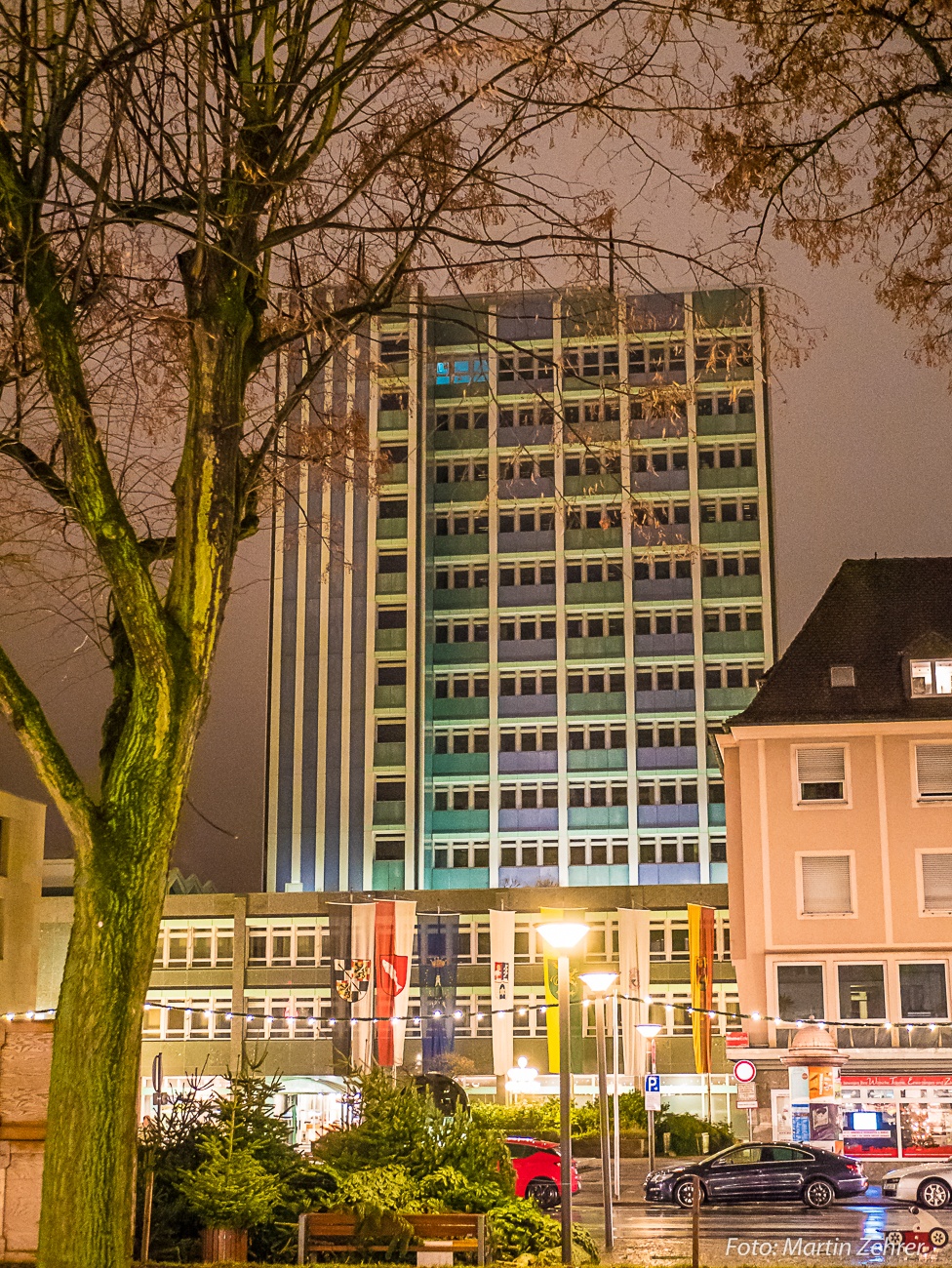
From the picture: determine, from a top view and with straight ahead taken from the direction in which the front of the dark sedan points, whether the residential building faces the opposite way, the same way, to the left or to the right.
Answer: to the left

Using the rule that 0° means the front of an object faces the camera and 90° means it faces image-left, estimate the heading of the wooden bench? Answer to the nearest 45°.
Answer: approximately 0°

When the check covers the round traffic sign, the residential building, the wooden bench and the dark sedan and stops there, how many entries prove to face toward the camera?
3

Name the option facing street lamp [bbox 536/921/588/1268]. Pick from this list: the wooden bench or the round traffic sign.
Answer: the round traffic sign

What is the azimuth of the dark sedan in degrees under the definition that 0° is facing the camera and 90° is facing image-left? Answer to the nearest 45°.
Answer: approximately 90°

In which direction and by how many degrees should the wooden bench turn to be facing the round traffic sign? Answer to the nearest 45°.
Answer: approximately 180°

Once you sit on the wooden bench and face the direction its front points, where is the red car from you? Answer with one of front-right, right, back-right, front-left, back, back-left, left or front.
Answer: back

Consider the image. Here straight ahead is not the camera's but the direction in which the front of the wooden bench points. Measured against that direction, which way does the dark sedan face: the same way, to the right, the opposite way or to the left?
to the right

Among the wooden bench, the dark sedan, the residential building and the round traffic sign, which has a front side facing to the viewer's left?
the dark sedan

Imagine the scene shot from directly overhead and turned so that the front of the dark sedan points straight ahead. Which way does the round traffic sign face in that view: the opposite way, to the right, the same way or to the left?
to the left
